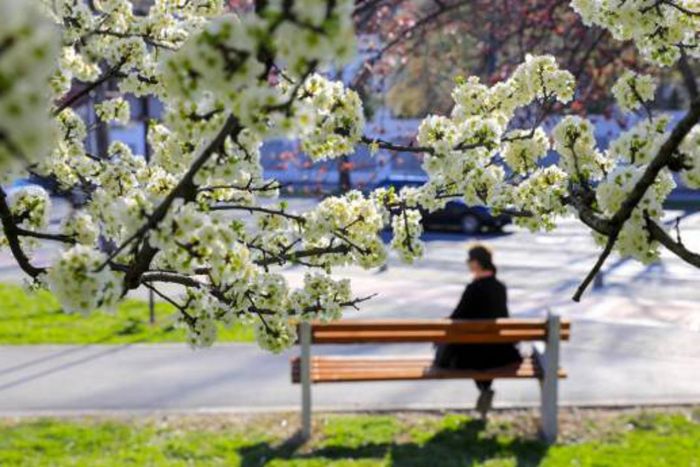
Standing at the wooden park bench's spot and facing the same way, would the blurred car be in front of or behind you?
in front

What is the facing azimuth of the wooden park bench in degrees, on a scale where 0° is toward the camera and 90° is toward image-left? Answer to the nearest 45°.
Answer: approximately 180°
